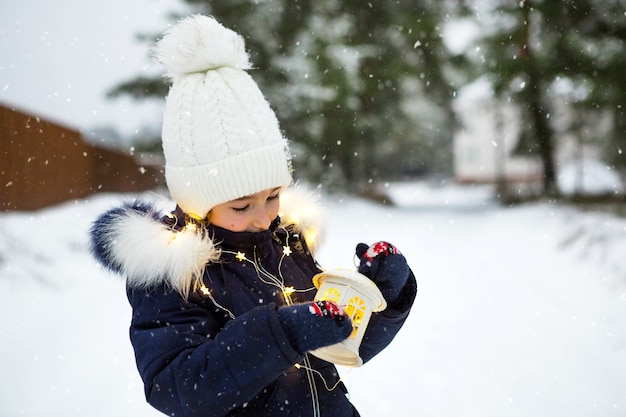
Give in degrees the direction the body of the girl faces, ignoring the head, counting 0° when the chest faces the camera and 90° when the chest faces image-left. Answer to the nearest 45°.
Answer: approximately 315°

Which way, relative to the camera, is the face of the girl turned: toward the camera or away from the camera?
toward the camera

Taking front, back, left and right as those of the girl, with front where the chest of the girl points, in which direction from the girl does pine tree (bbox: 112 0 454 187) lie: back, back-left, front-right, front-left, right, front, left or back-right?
back-left

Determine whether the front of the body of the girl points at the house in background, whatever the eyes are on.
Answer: no

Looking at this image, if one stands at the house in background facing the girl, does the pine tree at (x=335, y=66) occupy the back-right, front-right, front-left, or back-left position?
front-right

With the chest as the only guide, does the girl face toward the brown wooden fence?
no
